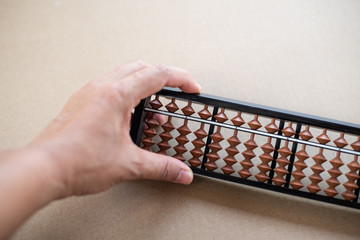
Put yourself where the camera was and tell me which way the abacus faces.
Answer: facing the viewer
